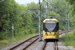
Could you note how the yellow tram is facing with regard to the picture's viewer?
facing the viewer
